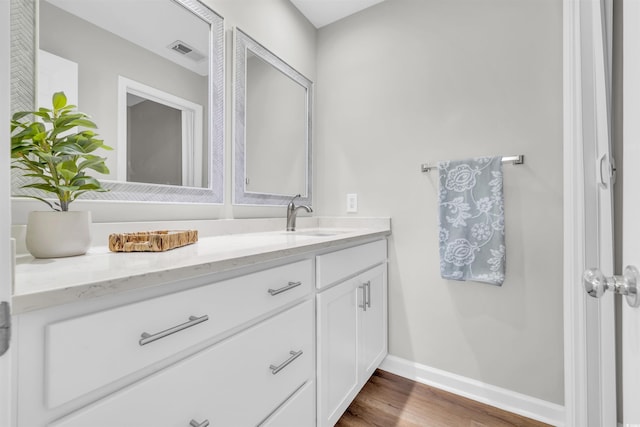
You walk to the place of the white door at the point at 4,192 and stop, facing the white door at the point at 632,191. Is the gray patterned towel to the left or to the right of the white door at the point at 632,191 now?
left

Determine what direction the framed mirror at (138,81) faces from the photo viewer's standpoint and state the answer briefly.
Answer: facing the viewer and to the right of the viewer

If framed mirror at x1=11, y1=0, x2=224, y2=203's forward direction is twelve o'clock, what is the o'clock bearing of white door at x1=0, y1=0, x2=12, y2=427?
The white door is roughly at 2 o'clock from the framed mirror.

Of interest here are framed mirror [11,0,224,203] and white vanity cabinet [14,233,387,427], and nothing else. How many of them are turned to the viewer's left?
0

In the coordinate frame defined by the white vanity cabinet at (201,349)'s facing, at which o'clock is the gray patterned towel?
The gray patterned towel is roughly at 10 o'clock from the white vanity cabinet.

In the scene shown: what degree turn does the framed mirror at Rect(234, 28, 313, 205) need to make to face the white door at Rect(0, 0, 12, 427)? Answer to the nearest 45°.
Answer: approximately 45° to its right

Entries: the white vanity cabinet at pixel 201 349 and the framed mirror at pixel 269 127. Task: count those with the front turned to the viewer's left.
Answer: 0

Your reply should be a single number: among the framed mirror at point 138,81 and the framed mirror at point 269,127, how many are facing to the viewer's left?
0

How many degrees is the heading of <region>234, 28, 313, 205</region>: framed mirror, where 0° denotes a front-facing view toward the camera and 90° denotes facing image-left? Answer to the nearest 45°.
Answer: approximately 315°
